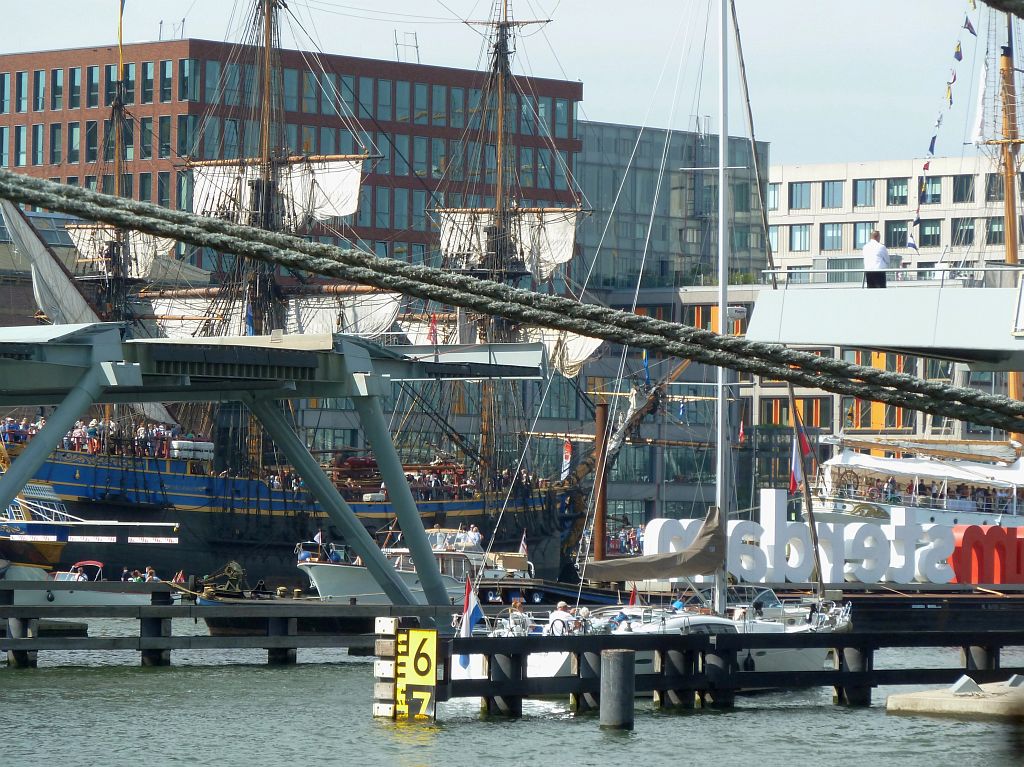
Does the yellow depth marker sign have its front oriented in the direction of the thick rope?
yes

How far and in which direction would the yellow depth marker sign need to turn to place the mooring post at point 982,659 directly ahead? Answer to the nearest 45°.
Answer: approximately 135° to its left

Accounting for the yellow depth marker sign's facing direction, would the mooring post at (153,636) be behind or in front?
behind

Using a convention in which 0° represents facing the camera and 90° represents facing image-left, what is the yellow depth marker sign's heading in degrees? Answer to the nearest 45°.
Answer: approximately 0°

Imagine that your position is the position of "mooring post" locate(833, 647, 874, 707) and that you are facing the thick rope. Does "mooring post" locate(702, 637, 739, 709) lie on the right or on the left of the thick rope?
right

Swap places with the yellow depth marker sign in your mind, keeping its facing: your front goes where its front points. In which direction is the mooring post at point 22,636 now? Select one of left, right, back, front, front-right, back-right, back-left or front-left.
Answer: back-right

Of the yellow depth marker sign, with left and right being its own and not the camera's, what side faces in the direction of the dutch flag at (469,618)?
back

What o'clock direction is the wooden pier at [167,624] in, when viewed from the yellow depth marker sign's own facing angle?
The wooden pier is roughly at 5 o'clock from the yellow depth marker sign.

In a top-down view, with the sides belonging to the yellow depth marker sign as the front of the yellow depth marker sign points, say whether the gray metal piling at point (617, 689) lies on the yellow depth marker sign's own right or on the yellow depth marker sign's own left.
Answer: on the yellow depth marker sign's own left

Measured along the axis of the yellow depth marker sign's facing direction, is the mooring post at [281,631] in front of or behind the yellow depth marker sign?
behind

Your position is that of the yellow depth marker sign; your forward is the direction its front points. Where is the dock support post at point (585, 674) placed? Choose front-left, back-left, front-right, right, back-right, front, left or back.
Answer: back-left

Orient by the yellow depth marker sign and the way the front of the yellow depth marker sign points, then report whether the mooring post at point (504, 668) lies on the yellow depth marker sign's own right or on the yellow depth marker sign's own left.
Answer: on the yellow depth marker sign's own left

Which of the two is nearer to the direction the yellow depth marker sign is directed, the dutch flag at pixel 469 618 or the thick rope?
the thick rope
